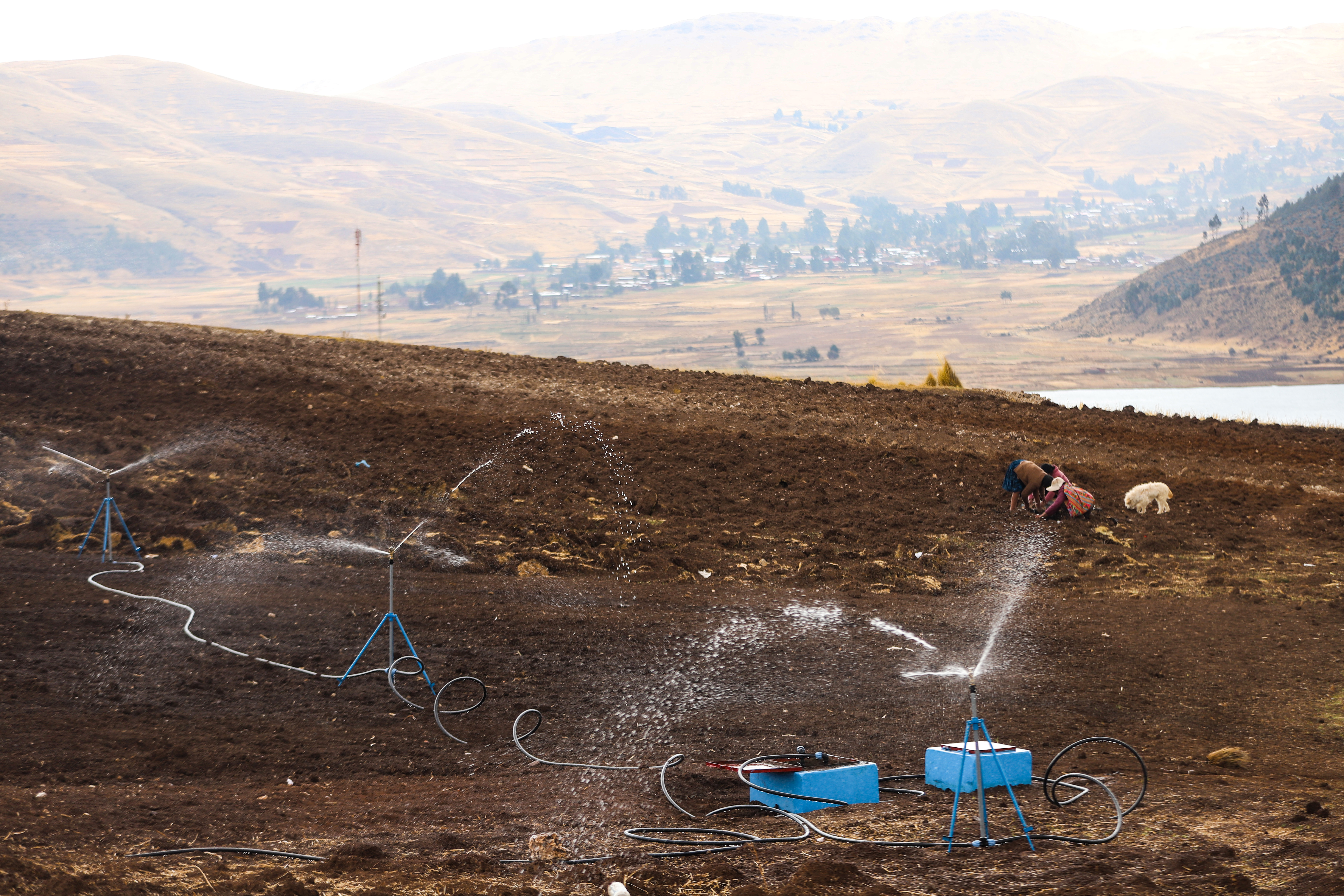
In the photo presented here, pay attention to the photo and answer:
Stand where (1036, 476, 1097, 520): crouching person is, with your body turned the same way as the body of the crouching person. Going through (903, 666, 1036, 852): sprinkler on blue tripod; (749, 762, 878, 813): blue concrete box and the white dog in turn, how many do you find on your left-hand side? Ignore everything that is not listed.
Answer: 2

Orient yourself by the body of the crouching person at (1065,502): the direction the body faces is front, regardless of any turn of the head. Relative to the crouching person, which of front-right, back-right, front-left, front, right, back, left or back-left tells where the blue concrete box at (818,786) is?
left

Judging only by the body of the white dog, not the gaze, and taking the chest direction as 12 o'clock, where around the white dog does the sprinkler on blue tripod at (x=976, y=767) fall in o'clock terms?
The sprinkler on blue tripod is roughly at 9 o'clock from the white dog.

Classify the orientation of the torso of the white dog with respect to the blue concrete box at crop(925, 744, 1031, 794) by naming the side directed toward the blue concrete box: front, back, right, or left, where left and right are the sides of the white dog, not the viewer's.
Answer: left

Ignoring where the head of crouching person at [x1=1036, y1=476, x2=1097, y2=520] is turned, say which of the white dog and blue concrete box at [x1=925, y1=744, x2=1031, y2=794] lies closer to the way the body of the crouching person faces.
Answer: the blue concrete box

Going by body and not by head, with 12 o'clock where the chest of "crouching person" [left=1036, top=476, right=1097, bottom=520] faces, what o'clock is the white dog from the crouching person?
The white dog is roughly at 5 o'clock from the crouching person.

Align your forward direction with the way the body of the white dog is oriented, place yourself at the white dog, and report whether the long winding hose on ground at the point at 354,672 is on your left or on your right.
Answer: on your left

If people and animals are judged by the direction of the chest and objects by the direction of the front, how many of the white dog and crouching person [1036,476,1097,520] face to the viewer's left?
2

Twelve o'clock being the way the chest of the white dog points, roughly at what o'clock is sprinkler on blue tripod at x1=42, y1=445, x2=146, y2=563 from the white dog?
The sprinkler on blue tripod is roughly at 11 o'clock from the white dog.

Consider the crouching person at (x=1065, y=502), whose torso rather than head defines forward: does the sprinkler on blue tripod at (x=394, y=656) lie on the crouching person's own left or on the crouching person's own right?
on the crouching person's own left

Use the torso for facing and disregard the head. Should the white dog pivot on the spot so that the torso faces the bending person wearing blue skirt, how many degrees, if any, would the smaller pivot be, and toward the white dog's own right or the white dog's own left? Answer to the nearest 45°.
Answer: approximately 45° to the white dog's own left

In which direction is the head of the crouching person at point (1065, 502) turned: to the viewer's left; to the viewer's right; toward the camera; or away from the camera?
to the viewer's left

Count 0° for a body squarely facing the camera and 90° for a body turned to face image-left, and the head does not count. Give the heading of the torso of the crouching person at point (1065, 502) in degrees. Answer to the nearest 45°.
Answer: approximately 90°
